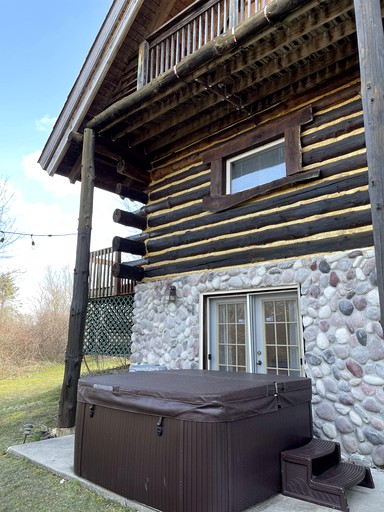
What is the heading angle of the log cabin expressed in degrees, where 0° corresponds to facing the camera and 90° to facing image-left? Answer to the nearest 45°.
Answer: approximately 45°

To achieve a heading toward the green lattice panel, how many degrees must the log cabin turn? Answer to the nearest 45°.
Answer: approximately 90° to its right

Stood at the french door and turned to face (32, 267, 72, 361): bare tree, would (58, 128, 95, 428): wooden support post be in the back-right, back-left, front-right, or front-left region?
front-left

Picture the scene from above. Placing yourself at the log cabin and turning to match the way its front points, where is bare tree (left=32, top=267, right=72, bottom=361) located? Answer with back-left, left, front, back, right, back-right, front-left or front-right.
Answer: right

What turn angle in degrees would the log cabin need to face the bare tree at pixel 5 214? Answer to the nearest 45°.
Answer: approximately 90° to its right

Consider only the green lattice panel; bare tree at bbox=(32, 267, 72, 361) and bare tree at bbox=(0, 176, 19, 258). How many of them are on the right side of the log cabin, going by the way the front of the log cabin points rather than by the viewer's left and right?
3
